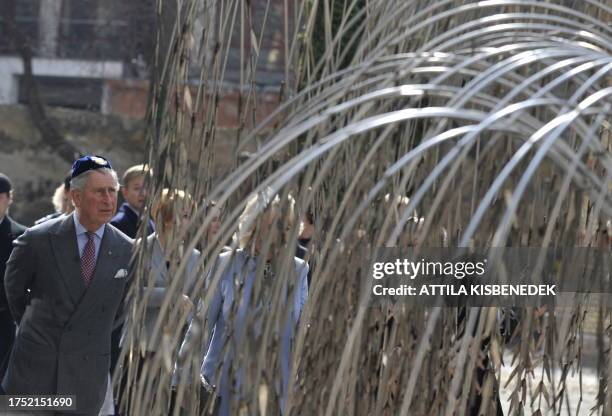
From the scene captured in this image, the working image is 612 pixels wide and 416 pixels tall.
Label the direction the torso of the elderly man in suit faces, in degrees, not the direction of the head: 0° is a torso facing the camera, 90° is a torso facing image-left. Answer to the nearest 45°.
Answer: approximately 315°

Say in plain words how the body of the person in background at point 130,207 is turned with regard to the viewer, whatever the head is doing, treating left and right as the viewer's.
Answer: facing the viewer and to the right of the viewer

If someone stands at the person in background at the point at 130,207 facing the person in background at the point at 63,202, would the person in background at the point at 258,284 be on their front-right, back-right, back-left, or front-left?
back-left

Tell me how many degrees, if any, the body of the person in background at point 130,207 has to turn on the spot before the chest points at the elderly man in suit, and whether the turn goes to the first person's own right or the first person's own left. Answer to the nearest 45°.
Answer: approximately 45° to the first person's own right
